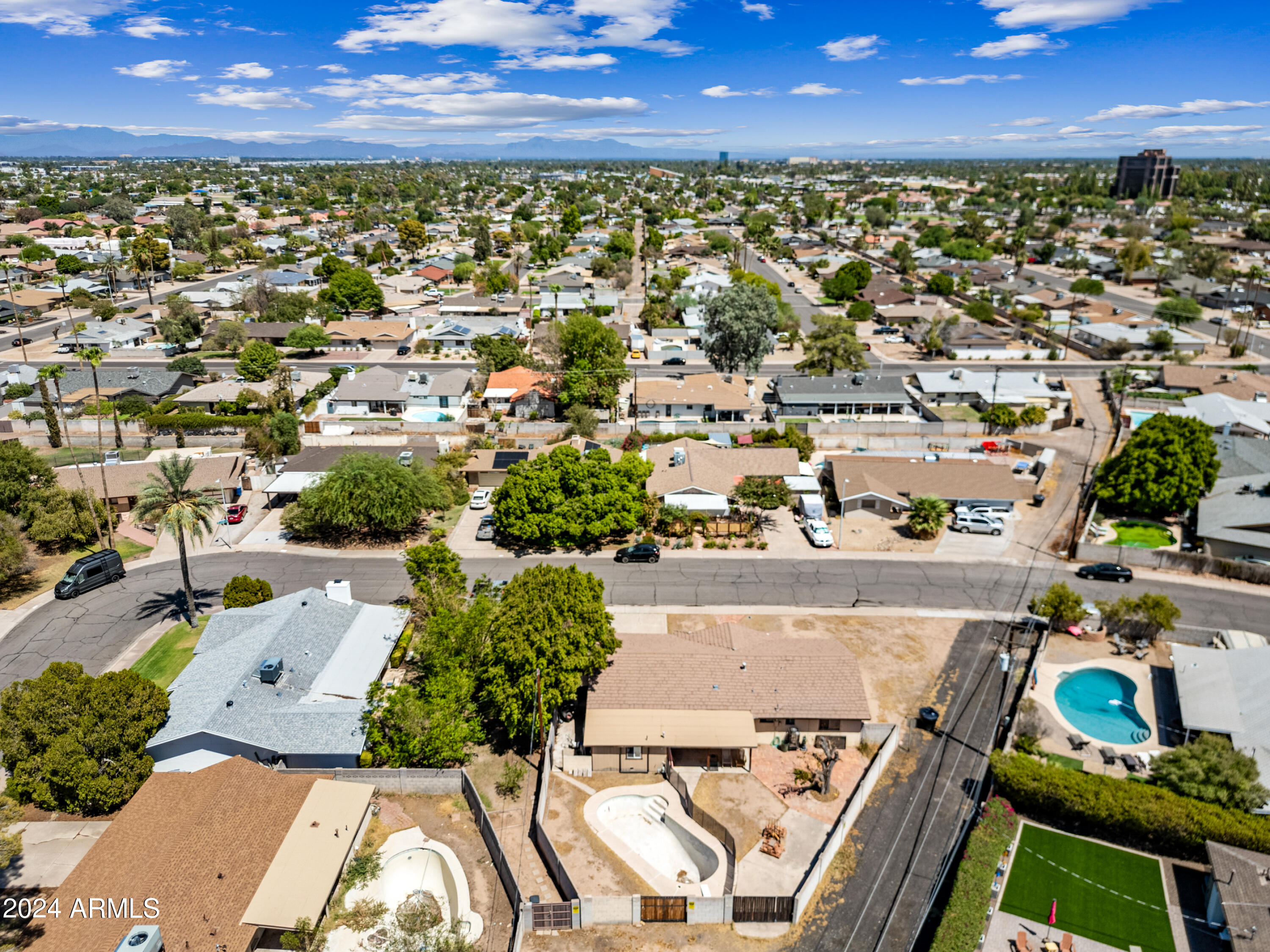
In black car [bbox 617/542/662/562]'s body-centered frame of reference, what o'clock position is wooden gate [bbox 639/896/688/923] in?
The wooden gate is roughly at 9 o'clock from the black car.

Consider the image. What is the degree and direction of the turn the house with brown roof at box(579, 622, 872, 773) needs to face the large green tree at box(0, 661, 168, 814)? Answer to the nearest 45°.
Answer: approximately 90° to its left

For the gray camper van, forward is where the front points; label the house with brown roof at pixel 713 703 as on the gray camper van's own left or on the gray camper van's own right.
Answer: on the gray camper van's own left

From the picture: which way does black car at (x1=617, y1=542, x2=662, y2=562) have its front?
to the viewer's left

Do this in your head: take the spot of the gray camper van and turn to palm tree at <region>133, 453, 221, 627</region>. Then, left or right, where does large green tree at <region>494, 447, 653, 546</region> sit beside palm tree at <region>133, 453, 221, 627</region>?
left

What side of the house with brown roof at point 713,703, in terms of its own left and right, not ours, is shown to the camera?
back

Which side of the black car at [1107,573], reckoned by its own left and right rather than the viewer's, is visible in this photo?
left

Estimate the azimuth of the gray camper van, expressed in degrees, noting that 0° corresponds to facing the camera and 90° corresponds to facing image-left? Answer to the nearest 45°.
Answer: approximately 45°
